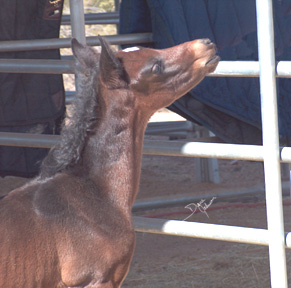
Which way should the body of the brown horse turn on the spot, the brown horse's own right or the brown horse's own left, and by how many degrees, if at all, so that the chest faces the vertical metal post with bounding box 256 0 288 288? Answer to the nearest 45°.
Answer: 0° — it already faces it

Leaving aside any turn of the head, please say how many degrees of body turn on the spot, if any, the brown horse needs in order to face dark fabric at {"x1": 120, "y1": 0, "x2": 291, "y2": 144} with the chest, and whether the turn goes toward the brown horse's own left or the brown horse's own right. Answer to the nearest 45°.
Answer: approximately 45° to the brown horse's own left

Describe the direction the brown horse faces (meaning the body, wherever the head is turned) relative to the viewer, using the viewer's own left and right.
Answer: facing to the right of the viewer

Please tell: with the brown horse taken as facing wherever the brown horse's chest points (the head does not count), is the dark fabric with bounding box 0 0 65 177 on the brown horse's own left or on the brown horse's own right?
on the brown horse's own left

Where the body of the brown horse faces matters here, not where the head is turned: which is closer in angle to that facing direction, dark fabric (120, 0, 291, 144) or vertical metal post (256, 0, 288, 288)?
the vertical metal post

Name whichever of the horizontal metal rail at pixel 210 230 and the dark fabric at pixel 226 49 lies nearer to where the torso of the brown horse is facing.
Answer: the horizontal metal rail

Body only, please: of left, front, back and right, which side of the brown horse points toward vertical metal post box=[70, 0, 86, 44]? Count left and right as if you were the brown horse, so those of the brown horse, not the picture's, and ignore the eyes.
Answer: left

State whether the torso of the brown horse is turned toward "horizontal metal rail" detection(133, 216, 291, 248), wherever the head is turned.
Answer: yes

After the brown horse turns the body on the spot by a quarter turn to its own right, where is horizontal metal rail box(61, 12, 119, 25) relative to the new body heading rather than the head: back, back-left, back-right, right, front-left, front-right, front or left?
back
